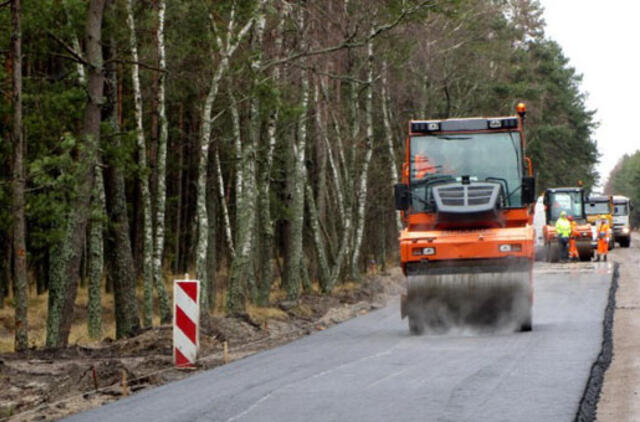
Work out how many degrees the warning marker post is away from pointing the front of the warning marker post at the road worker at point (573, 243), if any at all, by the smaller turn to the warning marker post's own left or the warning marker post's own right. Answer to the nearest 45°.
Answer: approximately 135° to the warning marker post's own left

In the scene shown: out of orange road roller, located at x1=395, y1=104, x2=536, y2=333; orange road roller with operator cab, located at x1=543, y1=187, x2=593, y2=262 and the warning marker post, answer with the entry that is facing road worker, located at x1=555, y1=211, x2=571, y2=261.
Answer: orange road roller with operator cab, located at x1=543, y1=187, x2=593, y2=262

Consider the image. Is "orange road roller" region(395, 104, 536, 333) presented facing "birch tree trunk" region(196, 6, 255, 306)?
no

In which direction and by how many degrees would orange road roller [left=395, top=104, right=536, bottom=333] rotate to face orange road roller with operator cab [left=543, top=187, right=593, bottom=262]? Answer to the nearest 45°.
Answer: approximately 180°

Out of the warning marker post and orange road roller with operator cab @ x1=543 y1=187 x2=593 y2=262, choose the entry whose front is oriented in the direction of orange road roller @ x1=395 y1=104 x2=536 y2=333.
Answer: orange road roller with operator cab @ x1=543 y1=187 x2=593 y2=262

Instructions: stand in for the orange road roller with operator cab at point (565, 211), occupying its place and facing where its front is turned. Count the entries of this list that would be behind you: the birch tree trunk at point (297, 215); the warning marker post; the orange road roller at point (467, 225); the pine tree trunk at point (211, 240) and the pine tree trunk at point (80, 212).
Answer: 0

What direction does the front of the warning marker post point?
toward the camera

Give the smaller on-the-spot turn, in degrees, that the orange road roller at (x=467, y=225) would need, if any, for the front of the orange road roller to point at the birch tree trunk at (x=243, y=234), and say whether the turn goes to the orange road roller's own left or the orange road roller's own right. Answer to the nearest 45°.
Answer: approximately 135° to the orange road roller's own right

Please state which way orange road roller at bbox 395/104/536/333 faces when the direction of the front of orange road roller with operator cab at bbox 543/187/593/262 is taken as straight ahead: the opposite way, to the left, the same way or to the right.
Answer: the same way

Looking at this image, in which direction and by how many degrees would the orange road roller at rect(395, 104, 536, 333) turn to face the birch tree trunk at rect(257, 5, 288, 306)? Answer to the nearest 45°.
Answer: approximately 135° to its right

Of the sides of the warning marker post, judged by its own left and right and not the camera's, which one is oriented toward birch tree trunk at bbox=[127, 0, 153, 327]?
back

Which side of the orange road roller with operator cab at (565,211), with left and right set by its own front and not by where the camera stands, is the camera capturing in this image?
front

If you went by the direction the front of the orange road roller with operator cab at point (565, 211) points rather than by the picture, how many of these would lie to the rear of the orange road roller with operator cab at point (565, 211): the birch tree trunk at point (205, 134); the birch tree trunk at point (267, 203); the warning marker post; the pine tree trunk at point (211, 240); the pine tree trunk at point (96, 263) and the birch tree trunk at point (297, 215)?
0

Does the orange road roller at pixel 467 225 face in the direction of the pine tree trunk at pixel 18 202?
no

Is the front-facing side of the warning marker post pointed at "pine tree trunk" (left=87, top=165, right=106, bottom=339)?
no
